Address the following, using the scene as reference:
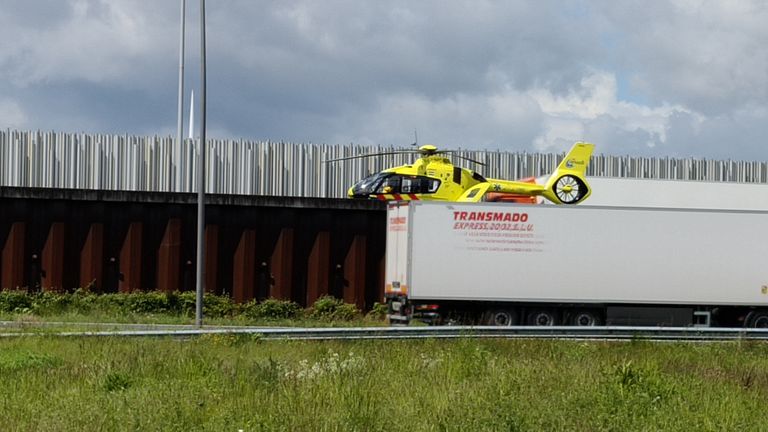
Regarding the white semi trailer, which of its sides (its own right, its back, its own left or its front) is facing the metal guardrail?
right

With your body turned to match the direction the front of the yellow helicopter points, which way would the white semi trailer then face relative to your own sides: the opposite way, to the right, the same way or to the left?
the opposite way

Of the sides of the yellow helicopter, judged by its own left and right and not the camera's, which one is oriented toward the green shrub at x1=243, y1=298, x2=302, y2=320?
front

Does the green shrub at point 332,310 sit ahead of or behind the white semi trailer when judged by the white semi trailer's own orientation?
behind

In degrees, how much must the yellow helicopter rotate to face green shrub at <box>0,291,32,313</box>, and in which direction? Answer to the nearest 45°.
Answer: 0° — it already faces it

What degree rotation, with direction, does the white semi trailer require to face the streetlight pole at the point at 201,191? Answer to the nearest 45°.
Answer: approximately 180°

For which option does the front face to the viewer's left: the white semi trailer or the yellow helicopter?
the yellow helicopter

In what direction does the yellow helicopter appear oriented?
to the viewer's left

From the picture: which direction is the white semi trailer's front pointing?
to the viewer's right

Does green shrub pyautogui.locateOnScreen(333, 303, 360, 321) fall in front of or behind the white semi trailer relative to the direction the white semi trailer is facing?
behind

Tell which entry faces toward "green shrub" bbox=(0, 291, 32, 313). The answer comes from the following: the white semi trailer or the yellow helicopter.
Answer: the yellow helicopter

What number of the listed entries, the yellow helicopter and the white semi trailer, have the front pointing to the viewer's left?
1
